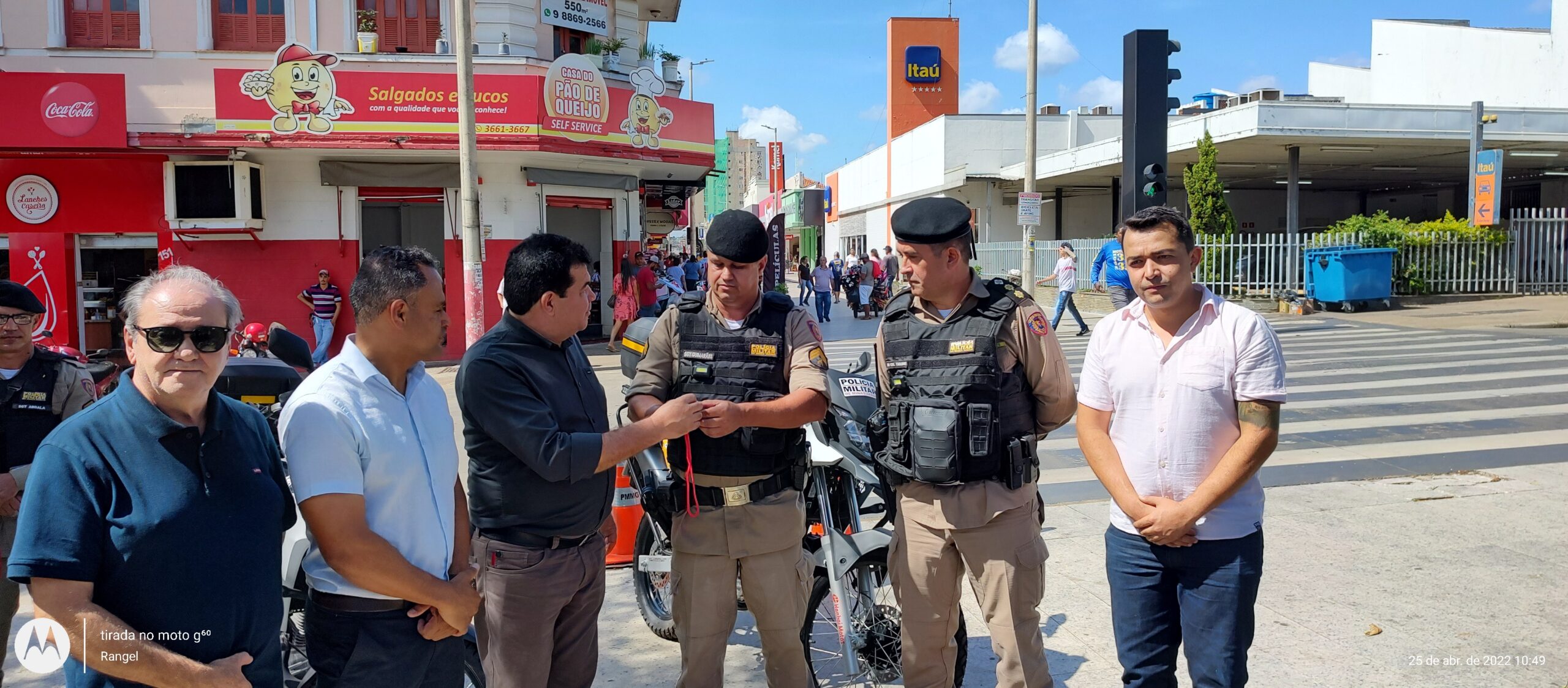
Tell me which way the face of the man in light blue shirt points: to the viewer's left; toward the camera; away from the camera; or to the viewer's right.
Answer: to the viewer's right

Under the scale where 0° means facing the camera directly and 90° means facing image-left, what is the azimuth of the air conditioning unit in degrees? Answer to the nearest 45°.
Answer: approximately 0°

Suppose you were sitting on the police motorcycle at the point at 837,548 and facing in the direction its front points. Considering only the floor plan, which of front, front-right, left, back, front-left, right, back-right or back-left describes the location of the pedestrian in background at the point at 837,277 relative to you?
back-left

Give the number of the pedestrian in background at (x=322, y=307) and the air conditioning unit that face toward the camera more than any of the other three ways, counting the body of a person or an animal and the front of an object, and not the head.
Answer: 2

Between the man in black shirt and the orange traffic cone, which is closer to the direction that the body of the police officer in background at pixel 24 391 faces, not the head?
the man in black shirt

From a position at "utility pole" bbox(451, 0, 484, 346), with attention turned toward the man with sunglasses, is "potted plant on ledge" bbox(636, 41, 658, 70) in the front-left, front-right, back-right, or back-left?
back-left

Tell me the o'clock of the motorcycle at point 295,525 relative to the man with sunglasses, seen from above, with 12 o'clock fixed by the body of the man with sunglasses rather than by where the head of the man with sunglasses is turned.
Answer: The motorcycle is roughly at 8 o'clock from the man with sunglasses.
